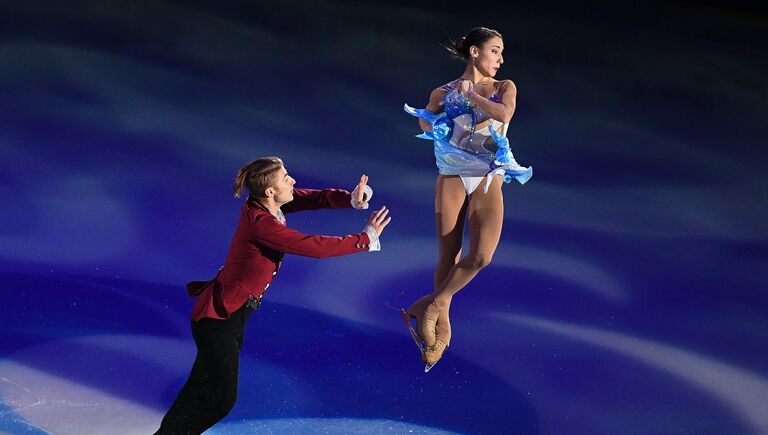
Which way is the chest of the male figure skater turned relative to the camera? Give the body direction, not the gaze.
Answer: to the viewer's right

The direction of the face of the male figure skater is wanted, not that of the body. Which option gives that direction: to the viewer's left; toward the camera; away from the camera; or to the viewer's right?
to the viewer's right

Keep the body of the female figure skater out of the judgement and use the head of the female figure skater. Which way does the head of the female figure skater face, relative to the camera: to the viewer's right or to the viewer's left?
to the viewer's right

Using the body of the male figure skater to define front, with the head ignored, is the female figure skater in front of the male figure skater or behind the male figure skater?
in front
